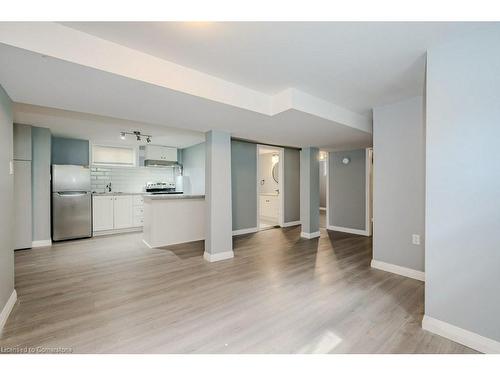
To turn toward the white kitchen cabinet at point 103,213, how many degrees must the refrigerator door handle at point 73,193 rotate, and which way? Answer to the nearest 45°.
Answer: approximately 90° to its left

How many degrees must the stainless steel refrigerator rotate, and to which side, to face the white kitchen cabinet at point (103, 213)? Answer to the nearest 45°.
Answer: approximately 90° to its left

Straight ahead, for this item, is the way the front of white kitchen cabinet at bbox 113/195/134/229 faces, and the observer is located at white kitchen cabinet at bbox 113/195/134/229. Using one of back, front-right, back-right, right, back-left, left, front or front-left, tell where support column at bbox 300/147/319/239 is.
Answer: front-left

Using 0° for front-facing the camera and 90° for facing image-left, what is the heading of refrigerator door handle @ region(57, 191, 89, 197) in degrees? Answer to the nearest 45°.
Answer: approximately 0°

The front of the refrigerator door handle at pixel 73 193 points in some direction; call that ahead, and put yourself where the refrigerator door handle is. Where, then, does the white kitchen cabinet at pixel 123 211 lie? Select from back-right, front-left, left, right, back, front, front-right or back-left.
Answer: left

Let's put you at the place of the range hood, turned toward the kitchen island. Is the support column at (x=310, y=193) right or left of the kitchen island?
left

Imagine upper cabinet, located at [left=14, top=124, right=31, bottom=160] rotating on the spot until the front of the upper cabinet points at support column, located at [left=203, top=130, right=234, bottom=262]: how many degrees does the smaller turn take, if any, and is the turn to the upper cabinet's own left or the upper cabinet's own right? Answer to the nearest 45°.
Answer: approximately 45° to the upper cabinet's own left

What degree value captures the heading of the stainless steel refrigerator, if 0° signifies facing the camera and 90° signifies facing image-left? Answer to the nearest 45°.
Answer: approximately 0°

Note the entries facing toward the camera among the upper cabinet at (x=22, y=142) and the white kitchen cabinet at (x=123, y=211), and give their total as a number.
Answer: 2

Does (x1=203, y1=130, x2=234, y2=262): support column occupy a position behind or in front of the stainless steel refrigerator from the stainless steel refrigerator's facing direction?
in front

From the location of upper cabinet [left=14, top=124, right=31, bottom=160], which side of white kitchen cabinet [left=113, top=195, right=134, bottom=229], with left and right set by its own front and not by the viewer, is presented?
right
